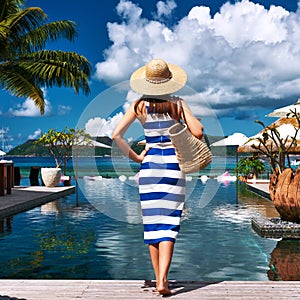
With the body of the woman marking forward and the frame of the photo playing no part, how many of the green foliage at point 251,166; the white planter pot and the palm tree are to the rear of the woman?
0

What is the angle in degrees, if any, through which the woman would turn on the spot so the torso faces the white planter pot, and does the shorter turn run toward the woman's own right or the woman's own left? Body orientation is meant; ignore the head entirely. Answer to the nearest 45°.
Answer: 0° — they already face it

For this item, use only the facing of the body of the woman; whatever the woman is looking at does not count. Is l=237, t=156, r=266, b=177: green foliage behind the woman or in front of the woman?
in front

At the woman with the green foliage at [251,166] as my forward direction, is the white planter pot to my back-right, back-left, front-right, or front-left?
front-left

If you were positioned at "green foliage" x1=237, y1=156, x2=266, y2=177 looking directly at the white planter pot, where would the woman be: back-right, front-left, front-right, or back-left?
front-left

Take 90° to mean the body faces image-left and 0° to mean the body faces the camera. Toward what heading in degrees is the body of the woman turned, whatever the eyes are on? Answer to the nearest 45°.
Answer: approximately 180°

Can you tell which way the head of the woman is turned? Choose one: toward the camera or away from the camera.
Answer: away from the camera
